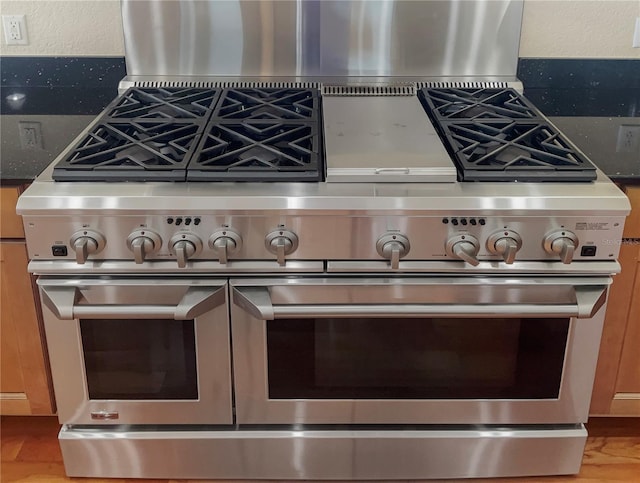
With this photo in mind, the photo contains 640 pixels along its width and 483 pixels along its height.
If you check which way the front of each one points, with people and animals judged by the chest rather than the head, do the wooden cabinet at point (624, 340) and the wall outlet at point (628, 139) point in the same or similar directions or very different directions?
same or similar directions

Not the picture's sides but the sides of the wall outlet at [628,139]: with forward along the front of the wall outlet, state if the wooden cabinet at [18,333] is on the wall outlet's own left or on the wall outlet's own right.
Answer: on the wall outlet's own right

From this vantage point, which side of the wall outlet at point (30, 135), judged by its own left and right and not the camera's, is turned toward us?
front

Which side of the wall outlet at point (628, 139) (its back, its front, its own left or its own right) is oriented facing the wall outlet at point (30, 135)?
right

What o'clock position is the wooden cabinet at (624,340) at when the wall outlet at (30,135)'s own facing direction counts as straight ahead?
The wooden cabinet is roughly at 10 o'clock from the wall outlet.

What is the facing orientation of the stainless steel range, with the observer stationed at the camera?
facing the viewer

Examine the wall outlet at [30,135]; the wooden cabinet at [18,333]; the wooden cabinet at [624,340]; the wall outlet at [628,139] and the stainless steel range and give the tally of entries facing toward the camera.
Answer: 5

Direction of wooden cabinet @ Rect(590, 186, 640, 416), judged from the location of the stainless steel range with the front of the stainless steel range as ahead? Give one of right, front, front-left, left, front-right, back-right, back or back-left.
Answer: left

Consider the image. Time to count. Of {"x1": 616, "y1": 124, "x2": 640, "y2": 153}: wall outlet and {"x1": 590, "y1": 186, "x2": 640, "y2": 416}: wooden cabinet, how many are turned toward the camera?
2

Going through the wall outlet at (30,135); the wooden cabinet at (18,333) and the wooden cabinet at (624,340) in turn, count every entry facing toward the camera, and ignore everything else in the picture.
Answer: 3

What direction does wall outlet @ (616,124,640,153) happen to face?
toward the camera
